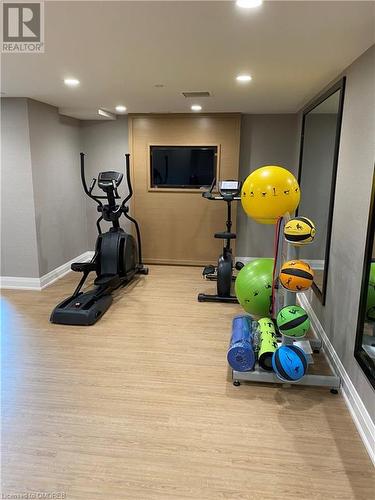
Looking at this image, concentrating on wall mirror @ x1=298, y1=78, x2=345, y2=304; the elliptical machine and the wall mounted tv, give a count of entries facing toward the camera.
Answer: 1

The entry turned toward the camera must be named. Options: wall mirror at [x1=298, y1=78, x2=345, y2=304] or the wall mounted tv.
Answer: the wall mounted tv

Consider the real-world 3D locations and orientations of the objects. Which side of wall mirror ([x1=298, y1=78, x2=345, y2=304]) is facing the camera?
left

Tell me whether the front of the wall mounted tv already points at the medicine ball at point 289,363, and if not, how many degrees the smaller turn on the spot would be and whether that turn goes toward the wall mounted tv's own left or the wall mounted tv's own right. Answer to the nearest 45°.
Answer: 0° — it already faces it

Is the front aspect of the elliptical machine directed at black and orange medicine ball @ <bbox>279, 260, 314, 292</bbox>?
no

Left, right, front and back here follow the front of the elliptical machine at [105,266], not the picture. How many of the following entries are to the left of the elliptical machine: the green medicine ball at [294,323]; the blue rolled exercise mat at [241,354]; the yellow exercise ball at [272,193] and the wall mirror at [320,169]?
0

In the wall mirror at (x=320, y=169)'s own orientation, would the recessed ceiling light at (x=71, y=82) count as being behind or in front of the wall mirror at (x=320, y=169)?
in front

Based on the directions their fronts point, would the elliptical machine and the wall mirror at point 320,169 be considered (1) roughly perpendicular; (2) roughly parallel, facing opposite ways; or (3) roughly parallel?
roughly perpendicular

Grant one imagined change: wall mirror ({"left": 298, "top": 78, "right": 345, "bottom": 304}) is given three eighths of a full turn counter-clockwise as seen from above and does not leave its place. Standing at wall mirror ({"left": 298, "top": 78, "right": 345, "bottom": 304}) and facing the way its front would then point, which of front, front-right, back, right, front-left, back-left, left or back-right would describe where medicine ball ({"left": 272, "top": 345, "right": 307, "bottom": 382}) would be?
front-right

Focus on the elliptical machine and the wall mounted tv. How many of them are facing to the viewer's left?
0

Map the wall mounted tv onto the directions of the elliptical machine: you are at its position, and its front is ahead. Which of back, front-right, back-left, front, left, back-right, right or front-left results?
front

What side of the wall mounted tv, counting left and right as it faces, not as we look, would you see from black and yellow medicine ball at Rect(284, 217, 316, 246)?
front

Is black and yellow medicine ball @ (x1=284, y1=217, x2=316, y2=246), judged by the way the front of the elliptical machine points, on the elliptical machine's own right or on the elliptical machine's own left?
on the elliptical machine's own right

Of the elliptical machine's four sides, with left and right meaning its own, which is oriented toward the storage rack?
right

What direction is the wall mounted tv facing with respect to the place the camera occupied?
facing the viewer

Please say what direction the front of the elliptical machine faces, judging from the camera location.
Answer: facing away from the viewer and to the right of the viewer

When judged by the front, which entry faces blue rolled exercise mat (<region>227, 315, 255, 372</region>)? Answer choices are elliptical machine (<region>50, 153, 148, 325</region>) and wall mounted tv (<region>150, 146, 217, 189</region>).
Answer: the wall mounted tv
